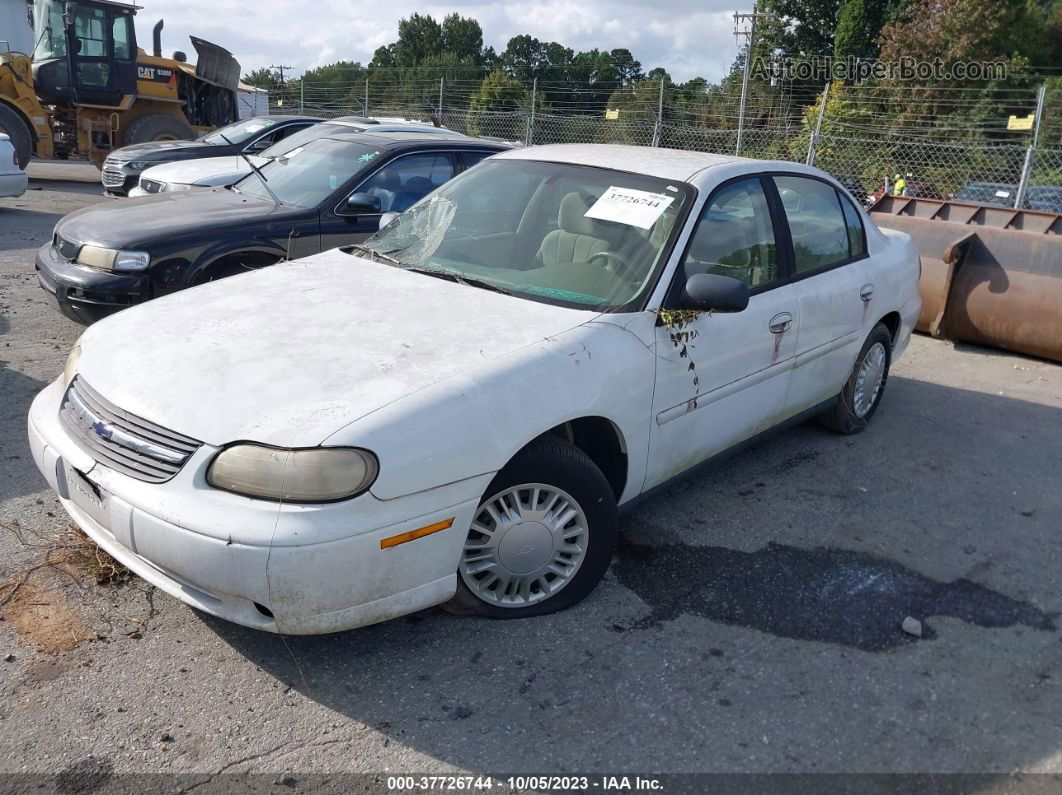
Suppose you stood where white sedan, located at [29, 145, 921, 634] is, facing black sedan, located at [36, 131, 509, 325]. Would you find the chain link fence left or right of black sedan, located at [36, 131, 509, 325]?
right

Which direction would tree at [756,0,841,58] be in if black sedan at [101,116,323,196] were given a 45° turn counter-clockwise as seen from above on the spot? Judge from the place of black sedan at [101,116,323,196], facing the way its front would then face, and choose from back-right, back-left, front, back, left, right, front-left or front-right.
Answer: back-left

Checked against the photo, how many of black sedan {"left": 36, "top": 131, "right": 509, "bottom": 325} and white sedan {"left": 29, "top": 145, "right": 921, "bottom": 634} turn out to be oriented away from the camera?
0

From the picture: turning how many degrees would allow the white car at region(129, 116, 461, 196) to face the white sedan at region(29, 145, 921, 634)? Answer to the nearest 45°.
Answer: approximately 45° to its left

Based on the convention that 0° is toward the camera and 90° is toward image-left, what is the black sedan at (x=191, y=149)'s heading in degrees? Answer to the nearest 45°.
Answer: approximately 45°

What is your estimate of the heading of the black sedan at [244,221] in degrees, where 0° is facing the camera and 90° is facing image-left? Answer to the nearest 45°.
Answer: approximately 45°

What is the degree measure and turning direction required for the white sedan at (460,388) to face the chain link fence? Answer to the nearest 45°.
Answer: approximately 180°

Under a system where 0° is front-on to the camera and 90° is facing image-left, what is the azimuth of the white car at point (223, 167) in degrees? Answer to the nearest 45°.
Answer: approximately 45°

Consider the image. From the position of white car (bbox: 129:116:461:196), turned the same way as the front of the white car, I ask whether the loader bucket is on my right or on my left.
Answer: on my left

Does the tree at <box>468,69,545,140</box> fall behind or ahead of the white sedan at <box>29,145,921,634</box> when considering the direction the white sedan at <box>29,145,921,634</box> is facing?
behind
